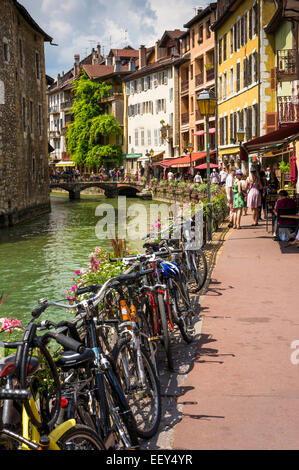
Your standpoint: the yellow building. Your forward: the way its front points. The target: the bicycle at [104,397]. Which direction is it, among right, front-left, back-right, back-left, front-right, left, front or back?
front-left

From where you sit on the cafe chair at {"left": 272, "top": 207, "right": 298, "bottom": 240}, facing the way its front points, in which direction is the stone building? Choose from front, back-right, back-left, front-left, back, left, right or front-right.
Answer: front-left

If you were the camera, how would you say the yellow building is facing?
facing the viewer and to the left of the viewer

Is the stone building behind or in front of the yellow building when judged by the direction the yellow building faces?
in front
